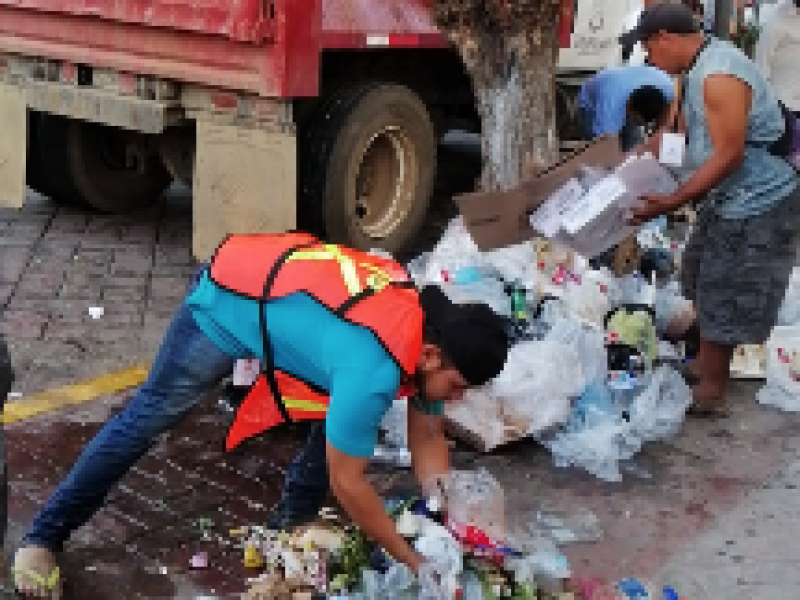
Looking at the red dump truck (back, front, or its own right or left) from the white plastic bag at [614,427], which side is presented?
right

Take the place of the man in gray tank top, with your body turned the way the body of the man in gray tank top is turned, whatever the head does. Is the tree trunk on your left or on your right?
on your right

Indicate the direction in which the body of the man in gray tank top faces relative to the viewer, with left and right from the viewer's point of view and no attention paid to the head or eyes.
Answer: facing to the left of the viewer

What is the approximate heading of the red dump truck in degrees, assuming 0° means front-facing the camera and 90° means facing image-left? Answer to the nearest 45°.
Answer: approximately 225°

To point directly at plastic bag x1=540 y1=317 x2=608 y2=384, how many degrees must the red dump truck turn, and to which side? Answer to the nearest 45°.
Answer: approximately 90° to its right
